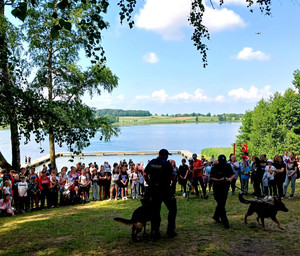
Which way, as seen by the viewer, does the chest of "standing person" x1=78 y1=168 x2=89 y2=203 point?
toward the camera

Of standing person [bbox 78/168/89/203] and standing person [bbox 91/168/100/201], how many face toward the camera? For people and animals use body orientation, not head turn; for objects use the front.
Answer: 2

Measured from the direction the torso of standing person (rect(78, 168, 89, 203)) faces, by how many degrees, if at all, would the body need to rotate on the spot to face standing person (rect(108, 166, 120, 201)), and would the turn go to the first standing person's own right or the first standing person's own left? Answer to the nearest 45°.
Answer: approximately 90° to the first standing person's own left

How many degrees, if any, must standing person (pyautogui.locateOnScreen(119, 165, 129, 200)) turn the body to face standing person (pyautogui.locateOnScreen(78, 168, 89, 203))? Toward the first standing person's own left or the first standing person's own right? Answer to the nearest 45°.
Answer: approximately 90° to the first standing person's own right

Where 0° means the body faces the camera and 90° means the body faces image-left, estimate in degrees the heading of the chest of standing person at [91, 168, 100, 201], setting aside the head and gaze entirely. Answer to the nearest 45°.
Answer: approximately 0°

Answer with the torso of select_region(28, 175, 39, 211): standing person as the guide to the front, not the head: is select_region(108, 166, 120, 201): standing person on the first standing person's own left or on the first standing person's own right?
on the first standing person's own left

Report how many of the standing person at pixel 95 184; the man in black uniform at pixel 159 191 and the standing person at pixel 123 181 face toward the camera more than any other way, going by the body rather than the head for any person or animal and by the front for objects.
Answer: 2
